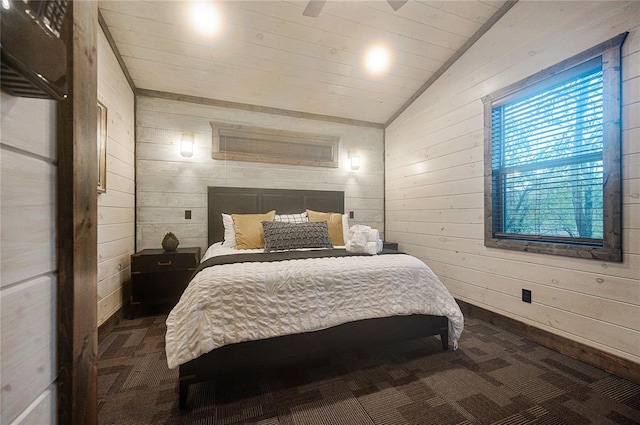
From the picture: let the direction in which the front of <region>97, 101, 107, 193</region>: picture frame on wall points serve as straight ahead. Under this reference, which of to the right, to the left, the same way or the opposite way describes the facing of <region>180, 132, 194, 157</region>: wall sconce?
to the right

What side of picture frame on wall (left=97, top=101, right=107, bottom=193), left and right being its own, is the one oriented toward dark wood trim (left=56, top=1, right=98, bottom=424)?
right

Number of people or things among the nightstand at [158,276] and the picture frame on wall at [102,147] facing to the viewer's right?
1

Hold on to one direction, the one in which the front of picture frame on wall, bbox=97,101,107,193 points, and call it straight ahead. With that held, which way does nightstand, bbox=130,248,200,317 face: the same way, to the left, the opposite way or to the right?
to the right

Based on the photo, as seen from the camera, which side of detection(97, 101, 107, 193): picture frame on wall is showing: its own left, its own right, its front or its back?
right

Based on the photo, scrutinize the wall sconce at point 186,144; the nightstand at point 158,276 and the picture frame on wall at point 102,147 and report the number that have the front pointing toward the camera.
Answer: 2

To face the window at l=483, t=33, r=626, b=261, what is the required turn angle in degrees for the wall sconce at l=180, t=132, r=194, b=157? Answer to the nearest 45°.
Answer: approximately 45° to its left
